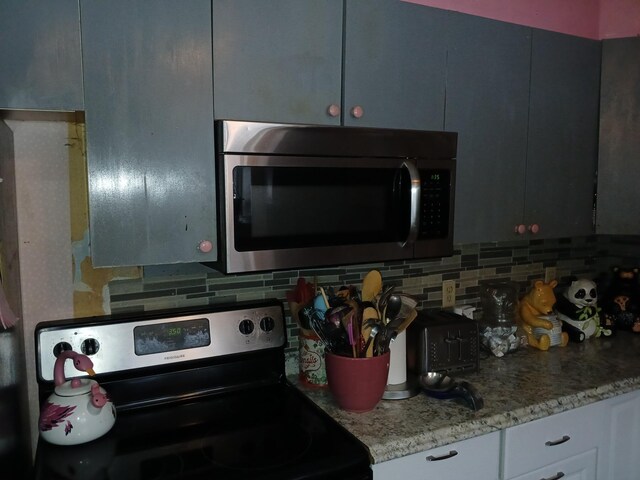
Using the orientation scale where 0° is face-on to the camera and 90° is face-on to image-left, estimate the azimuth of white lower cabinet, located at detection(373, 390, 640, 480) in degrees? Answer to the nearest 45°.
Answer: approximately 315°

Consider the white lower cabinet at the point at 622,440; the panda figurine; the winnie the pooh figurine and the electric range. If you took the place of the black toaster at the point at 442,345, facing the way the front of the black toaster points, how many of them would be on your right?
1

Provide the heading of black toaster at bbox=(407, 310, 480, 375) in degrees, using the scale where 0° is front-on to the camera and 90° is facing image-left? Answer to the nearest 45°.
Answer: approximately 315°

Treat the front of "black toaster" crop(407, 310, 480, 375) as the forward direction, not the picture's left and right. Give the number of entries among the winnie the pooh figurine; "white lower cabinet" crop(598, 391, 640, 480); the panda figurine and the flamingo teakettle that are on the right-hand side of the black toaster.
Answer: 1

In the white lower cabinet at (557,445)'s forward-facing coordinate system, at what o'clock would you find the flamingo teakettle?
The flamingo teakettle is roughly at 3 o'clock from the white lower cabinet.

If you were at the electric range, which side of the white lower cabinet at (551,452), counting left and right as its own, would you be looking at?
right

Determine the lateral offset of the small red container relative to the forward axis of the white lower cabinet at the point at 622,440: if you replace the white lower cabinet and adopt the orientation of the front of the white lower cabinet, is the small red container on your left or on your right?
on your right

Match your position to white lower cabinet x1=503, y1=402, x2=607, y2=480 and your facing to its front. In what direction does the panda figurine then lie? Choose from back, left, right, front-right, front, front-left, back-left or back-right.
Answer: back-left

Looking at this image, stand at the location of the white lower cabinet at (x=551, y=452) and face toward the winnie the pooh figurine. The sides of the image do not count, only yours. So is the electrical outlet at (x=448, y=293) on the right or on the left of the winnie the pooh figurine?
left

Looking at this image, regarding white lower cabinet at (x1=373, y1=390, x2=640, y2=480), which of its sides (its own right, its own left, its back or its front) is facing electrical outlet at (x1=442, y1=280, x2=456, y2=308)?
back

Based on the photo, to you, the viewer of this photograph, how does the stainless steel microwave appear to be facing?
facing the viewer and to the right of the viewer
